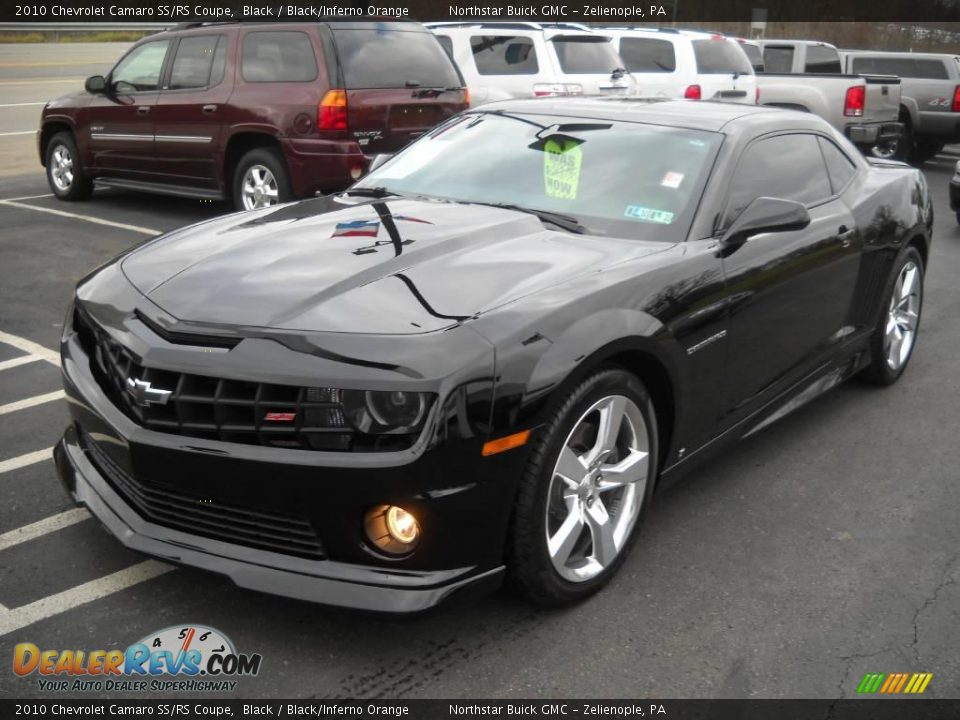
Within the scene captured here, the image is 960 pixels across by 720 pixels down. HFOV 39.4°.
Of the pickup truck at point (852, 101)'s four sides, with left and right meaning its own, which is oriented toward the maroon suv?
left

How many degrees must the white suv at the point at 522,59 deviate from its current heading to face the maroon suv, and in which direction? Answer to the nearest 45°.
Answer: approximately 90° to its left

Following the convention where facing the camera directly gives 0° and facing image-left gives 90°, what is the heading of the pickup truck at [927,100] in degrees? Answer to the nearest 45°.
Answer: approximately 135°

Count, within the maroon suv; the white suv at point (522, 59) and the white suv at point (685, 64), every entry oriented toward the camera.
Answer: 0

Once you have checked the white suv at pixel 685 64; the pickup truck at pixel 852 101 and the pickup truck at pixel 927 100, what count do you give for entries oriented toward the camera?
0

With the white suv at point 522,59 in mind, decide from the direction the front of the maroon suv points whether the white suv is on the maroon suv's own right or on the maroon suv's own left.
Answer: on the maroon suv's own right

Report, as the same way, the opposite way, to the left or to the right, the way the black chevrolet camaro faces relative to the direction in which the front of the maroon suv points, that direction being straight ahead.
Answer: to the left

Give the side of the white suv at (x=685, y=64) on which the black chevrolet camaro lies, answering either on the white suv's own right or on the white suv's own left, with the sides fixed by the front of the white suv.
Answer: on the white suv's own left

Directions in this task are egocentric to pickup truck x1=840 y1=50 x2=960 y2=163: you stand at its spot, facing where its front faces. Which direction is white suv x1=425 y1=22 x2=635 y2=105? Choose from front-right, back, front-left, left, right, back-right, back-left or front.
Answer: left

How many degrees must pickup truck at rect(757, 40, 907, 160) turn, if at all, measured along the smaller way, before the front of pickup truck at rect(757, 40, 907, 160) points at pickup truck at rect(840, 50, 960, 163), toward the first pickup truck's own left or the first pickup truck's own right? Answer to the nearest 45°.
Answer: approximately 90° to the first pickup truck's own right

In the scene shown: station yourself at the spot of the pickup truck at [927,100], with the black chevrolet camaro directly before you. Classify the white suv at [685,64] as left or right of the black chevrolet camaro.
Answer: right
